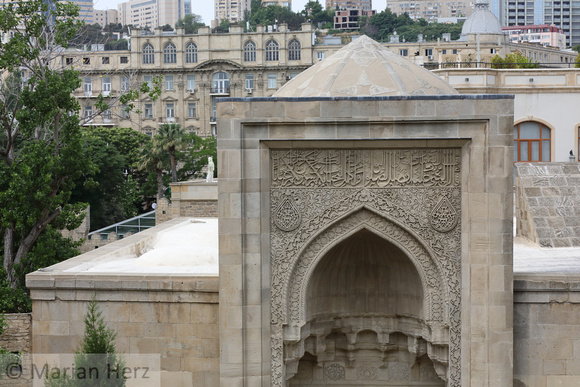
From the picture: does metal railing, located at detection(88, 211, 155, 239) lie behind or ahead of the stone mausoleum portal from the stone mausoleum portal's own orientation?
behind

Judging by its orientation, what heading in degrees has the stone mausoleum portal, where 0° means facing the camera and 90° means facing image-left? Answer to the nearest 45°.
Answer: approximately 0°

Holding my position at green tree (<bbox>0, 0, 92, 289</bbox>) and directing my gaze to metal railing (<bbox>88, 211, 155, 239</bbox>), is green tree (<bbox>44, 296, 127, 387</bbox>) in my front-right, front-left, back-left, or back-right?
back-right

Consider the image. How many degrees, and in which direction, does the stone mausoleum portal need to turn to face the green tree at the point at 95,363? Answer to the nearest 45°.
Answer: approximately 90° to its right

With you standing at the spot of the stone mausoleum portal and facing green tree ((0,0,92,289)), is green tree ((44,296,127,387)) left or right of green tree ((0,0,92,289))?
left

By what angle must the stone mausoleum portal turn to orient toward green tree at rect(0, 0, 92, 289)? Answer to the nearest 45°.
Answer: approximately 135° to its right

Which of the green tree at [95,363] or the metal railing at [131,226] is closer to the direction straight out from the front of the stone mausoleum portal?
the green tree
